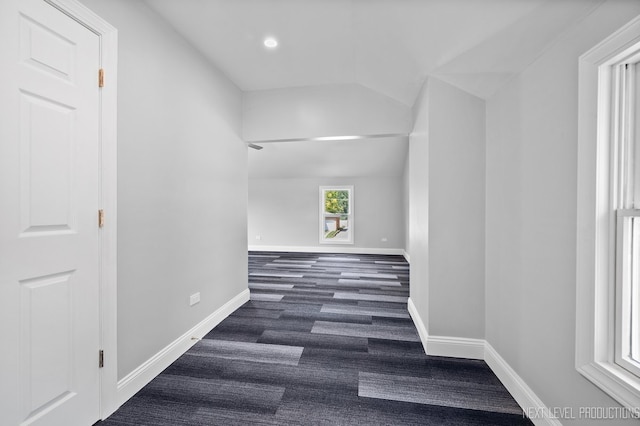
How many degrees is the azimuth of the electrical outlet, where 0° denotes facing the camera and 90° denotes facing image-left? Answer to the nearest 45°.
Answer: approximately 315°

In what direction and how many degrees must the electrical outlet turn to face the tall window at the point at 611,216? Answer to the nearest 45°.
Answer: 0° — it already faces it

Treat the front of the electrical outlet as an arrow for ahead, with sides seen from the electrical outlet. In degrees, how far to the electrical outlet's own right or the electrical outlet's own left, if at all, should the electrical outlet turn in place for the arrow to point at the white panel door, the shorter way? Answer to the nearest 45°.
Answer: approximately 90° to the electrical outlet's own right

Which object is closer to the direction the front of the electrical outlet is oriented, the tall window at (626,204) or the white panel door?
the tall window

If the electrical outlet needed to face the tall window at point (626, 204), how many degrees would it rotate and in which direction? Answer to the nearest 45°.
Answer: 0° — it already faces it

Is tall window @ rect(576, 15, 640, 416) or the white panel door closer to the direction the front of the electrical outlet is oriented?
the tall window
